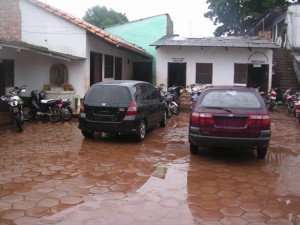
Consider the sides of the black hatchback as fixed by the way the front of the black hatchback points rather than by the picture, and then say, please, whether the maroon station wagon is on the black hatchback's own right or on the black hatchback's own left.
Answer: on the black hatchback's own right

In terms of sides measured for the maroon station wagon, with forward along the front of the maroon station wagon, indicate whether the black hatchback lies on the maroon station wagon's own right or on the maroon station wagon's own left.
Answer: on the maroon station wagon's own left

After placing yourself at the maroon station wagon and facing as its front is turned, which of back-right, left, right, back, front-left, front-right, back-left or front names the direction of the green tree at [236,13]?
front

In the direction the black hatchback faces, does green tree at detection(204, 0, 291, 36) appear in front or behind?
in front

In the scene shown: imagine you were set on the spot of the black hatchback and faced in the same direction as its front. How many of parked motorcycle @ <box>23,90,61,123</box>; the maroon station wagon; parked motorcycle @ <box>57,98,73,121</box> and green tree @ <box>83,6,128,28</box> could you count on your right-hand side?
1

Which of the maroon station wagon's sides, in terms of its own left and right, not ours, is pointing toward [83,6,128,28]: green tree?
front

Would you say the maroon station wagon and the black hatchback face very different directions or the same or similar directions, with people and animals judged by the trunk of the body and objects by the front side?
same or similar directions

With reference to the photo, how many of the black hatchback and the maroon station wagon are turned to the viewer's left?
0

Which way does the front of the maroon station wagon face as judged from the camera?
facing away from the viewer

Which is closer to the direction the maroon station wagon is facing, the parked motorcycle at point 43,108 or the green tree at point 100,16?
the green tree

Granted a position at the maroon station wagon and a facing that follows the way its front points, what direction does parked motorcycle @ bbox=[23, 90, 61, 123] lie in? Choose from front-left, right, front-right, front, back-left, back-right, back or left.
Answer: front-left

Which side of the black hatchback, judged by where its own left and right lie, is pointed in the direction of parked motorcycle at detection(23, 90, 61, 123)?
left

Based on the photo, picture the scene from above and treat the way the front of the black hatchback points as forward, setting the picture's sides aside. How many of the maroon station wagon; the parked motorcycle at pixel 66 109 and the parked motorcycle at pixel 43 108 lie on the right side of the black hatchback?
1

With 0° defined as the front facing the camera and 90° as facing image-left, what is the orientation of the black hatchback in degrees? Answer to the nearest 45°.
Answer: approximately 225°
